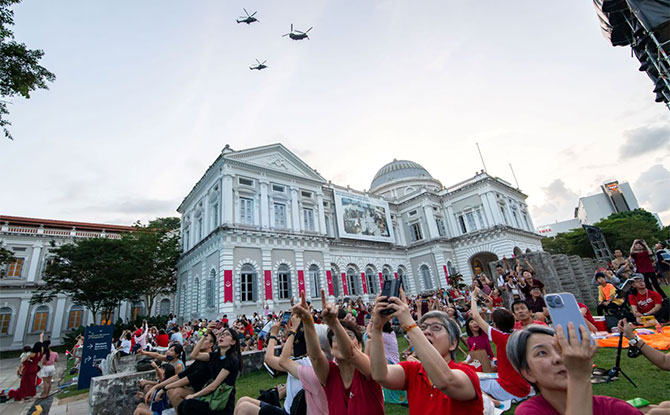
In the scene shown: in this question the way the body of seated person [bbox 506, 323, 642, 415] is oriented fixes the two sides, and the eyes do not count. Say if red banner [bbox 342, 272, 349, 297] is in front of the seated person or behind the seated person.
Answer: behind

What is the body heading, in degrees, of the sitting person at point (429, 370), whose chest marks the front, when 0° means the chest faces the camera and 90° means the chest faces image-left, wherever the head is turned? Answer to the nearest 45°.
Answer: approximately 45°

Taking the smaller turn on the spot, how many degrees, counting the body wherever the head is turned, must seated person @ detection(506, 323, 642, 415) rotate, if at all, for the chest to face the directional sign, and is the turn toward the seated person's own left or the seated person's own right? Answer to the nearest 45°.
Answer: approximately 135° to the seated person's own right

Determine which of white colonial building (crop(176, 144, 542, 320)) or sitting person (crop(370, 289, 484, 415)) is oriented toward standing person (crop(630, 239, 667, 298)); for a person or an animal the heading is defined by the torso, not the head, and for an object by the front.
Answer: the white colonial building

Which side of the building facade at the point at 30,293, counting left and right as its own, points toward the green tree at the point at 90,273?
front

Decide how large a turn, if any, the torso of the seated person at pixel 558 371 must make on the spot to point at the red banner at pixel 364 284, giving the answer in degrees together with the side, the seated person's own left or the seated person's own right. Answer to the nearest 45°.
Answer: approximately 180°

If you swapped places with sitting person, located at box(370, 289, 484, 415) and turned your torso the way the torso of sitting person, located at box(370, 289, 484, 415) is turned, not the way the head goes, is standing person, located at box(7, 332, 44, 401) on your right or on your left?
on your right

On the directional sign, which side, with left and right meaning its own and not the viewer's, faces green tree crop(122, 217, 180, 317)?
back

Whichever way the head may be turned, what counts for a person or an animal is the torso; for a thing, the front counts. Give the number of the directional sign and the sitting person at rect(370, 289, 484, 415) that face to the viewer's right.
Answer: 0

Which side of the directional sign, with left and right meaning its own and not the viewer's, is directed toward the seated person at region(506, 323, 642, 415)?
front

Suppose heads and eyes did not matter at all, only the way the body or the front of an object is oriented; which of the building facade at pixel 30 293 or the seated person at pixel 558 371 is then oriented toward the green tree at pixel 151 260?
the building facade
